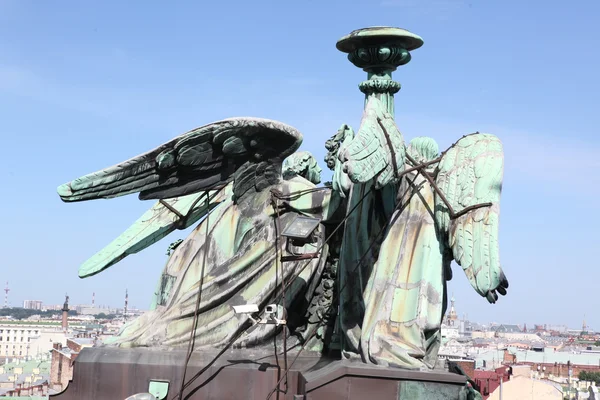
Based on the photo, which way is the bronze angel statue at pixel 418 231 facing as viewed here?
away from the camera

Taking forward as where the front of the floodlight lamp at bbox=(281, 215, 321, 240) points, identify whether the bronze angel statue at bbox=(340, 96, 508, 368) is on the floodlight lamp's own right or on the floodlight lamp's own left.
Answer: on the floodlight lamp's own left

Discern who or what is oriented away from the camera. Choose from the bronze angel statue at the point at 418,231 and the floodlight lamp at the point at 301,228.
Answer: the bronze angel statue

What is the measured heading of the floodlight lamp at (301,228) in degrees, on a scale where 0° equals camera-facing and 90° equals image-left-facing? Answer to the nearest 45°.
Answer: approximately 45°
